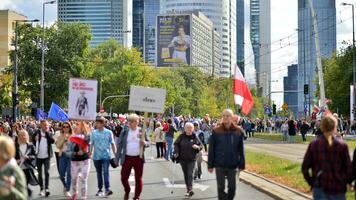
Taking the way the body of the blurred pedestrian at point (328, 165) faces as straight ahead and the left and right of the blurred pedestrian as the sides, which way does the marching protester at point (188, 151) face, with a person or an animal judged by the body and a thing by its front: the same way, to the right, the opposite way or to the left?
the opposite way

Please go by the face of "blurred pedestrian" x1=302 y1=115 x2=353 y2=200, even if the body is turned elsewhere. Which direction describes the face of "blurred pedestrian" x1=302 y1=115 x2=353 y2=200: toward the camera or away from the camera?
away from the camera

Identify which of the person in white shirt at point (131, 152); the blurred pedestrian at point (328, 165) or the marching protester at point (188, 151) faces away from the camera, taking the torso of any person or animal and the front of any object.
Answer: the blurred pedestrian

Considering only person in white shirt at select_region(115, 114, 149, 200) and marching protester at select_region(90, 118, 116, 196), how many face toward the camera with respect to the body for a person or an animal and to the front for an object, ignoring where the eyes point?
2

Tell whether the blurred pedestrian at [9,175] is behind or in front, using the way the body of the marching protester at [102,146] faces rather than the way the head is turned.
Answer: in front

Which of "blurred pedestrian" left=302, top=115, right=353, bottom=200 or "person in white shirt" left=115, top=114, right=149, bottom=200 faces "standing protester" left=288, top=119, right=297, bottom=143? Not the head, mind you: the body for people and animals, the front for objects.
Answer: the blurred pedestrian

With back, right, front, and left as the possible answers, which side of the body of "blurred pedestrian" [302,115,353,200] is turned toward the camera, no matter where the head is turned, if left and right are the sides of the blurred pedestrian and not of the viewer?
back

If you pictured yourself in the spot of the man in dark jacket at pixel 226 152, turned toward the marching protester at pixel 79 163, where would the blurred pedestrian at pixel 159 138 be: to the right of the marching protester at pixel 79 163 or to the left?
right

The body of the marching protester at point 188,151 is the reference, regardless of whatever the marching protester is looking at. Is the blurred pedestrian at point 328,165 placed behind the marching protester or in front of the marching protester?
in front
